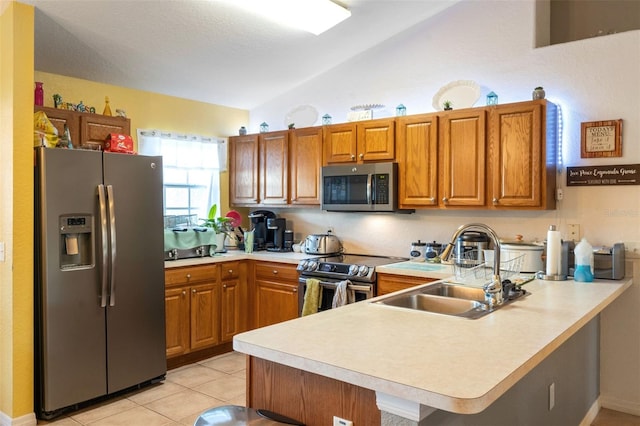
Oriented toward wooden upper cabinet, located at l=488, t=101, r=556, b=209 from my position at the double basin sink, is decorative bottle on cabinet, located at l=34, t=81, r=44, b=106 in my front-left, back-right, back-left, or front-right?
back-left

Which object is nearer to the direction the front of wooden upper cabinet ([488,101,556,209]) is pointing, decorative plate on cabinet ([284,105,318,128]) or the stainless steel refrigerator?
the stainless steel refrigerator

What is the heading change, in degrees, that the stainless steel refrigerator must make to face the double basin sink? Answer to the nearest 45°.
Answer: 0° — it already faces it

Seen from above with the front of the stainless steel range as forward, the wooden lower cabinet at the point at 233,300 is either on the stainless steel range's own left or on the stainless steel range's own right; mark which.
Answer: on the stainless steel range's own right

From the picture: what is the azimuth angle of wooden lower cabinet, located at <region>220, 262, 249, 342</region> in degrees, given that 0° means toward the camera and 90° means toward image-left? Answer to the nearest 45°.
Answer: approximately 315°

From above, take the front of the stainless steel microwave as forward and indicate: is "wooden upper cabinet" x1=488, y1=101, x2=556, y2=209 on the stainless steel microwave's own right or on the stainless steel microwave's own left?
on the stainless steel microwave's own left

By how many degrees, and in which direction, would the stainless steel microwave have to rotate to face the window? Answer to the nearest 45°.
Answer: approximately 45° to its right

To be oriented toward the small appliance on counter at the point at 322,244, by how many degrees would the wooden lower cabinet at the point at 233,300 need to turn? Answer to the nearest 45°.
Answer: approximately 45° to its left

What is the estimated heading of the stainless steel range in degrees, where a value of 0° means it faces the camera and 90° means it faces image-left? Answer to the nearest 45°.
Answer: approximately 45°

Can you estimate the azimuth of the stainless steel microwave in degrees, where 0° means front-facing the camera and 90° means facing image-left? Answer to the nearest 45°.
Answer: approximately 45°
